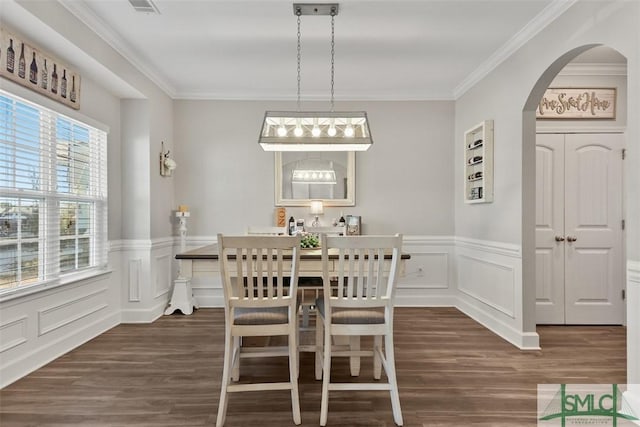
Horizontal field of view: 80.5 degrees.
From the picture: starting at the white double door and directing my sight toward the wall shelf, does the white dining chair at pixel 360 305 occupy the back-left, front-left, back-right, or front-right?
front-left

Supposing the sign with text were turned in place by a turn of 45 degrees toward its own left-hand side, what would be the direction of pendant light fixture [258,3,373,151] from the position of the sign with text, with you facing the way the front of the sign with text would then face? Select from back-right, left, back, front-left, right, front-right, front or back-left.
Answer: right

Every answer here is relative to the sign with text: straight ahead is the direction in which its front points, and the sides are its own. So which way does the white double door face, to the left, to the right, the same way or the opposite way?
the same way

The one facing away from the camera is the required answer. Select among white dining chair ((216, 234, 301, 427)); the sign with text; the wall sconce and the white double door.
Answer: the white dining chair

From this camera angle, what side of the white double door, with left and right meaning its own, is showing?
front

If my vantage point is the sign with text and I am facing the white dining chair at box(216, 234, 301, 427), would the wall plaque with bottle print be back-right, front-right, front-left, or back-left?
front-right

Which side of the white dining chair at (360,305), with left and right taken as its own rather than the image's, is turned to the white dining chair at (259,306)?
left

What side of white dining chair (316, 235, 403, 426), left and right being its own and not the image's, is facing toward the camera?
back

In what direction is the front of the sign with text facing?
toward the camera

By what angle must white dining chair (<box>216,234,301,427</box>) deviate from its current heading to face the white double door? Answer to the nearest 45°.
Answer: approximately 90° to its right

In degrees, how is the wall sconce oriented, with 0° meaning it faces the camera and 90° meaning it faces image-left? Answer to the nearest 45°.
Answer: approximately 270°

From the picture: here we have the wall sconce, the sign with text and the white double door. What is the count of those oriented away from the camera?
0

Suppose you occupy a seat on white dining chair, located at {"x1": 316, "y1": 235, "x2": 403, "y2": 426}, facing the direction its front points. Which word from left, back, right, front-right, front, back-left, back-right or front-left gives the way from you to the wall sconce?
front-left

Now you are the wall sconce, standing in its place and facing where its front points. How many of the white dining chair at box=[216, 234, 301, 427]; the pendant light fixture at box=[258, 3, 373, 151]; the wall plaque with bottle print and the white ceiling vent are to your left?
0

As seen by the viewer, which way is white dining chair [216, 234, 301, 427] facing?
away from the camera

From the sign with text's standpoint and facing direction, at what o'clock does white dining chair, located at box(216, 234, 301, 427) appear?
The white dining chair is roughly at 1 o'clock from the sign with text.

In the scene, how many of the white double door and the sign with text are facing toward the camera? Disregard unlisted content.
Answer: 2

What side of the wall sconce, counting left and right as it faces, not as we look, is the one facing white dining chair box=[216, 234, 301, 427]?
right

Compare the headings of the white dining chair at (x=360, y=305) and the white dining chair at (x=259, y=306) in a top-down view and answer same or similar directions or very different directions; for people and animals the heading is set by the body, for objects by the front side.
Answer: same or similar directions

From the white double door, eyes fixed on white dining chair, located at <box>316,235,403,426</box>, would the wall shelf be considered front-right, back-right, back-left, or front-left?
front-right
